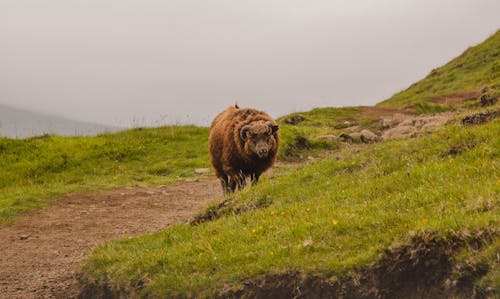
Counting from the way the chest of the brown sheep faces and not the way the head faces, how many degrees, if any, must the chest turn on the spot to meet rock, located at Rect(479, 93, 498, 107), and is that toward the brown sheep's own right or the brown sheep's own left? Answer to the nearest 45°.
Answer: approximately 90° to the brown sheep's own left

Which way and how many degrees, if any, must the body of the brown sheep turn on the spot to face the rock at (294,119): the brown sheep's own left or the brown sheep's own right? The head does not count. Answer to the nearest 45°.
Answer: approximately 135° to the brown sheep's own left

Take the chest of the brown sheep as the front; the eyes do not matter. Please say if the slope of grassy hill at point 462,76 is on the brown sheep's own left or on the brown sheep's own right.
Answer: on the brown sheep's own left

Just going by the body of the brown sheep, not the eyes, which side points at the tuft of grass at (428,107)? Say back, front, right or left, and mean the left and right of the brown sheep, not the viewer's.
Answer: left

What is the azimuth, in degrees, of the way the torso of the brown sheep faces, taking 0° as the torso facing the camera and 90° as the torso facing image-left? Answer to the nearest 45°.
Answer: approximately 315°

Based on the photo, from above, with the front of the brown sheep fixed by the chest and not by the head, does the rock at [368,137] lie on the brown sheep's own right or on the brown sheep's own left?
on the brown sheep's own left
